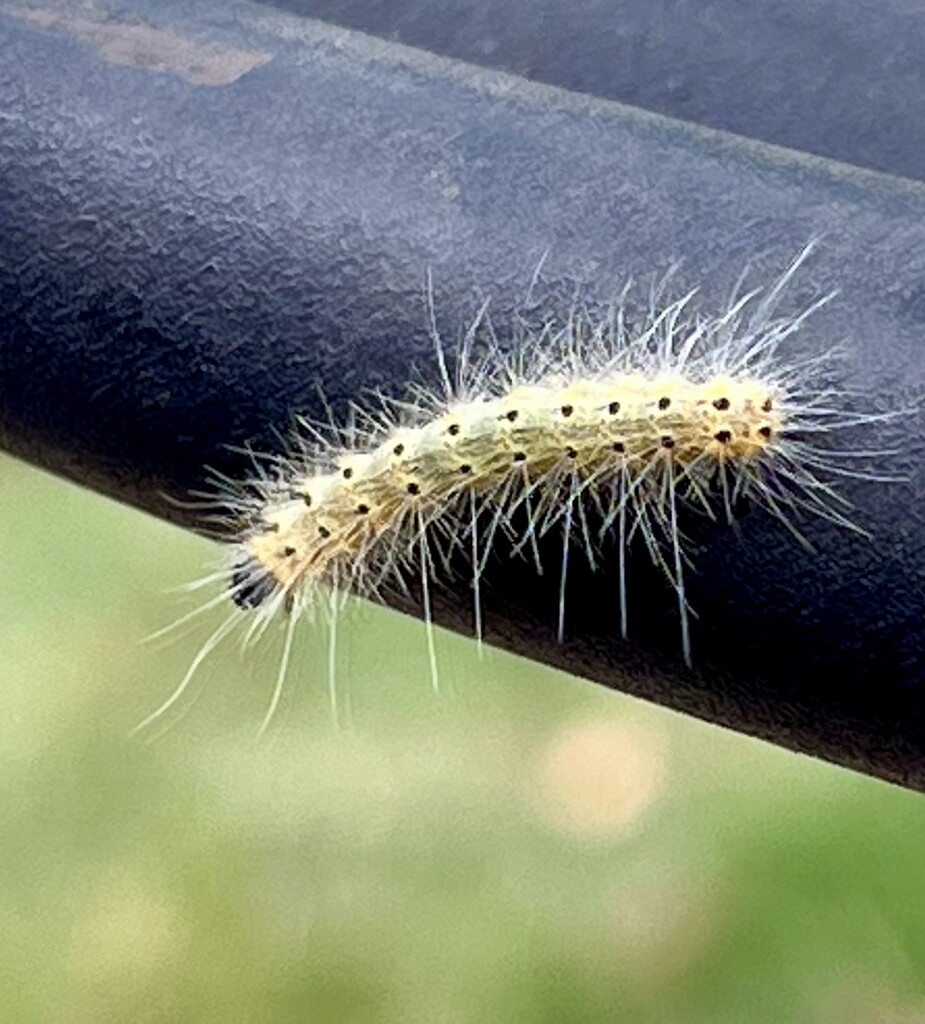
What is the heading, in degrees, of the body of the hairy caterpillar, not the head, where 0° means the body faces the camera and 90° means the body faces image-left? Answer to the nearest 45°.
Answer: approximately 90°
